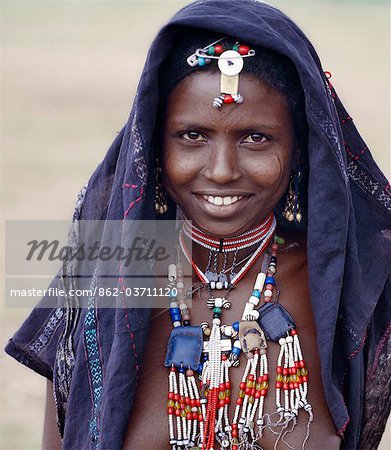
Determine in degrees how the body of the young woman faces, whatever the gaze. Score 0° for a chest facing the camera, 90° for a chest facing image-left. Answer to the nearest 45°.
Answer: approximately 0°
